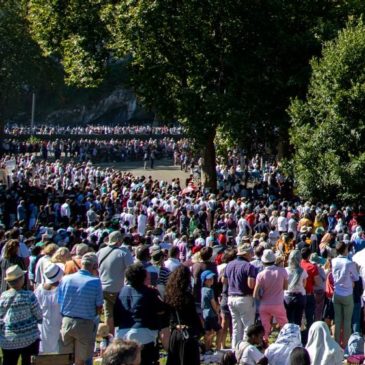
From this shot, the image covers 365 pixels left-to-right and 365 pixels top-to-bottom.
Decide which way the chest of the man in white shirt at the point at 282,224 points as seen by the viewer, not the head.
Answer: away from the camera

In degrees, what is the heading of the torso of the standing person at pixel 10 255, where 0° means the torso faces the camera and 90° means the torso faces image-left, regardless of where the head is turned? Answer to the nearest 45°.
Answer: approximately 180°

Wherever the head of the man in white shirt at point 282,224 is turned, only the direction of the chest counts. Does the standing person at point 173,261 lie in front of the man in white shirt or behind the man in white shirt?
behind

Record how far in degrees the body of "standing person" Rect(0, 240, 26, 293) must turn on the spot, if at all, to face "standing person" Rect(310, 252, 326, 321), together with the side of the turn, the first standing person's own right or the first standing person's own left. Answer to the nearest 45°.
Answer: approximately 90° to the first standing person's own right

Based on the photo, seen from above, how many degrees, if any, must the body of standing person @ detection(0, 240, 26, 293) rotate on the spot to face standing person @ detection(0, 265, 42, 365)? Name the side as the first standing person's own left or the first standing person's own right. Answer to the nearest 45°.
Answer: approximately 180°

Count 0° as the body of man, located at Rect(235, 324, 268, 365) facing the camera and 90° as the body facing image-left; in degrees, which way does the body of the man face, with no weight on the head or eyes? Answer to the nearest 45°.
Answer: approximately 225°

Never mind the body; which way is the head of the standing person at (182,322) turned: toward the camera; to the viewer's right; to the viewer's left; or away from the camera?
away from the camera

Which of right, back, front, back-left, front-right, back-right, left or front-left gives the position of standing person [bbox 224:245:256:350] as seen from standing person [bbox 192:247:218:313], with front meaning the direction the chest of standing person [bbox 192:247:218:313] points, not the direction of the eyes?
right

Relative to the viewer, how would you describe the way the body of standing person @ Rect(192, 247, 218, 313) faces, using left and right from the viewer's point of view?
facing away from the viewer

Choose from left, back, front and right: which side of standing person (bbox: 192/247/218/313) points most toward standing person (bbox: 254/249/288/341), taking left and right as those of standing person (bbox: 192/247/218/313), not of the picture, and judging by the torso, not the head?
right
